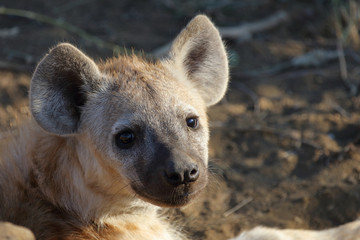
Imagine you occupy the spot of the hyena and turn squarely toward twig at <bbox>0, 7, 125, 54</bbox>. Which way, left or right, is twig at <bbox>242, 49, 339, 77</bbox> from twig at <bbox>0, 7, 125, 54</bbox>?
right

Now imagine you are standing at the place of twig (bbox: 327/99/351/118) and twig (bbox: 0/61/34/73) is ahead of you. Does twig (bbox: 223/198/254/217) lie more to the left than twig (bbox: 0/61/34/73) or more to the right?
left

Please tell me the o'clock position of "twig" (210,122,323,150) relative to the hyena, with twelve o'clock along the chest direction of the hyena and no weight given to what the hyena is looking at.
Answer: The twig is roughly at 9 o'clock from the hyena.

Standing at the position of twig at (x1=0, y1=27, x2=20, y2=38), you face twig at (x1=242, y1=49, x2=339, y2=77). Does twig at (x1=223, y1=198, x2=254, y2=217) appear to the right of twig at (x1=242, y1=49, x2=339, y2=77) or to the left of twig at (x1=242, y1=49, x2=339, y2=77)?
right

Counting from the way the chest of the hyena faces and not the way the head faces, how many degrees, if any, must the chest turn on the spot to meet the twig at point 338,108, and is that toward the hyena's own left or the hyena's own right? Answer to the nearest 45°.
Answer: approximately 90° to the hyena's own left

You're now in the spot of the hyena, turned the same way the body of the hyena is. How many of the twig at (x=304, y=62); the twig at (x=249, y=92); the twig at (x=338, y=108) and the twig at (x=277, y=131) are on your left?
4

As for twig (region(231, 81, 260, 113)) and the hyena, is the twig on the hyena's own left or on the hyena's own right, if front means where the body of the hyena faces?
on the hyena's own left

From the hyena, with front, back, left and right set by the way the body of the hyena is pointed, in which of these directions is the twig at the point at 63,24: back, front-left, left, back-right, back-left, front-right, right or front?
back-left

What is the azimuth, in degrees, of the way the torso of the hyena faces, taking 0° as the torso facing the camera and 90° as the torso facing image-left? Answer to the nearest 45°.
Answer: approximately 315°

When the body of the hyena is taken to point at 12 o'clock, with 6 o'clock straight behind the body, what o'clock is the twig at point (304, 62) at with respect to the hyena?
The twig is roughly at 9 o'clock from the hyena.

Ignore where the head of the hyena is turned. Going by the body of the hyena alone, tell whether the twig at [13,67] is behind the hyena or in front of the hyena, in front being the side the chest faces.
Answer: behind
